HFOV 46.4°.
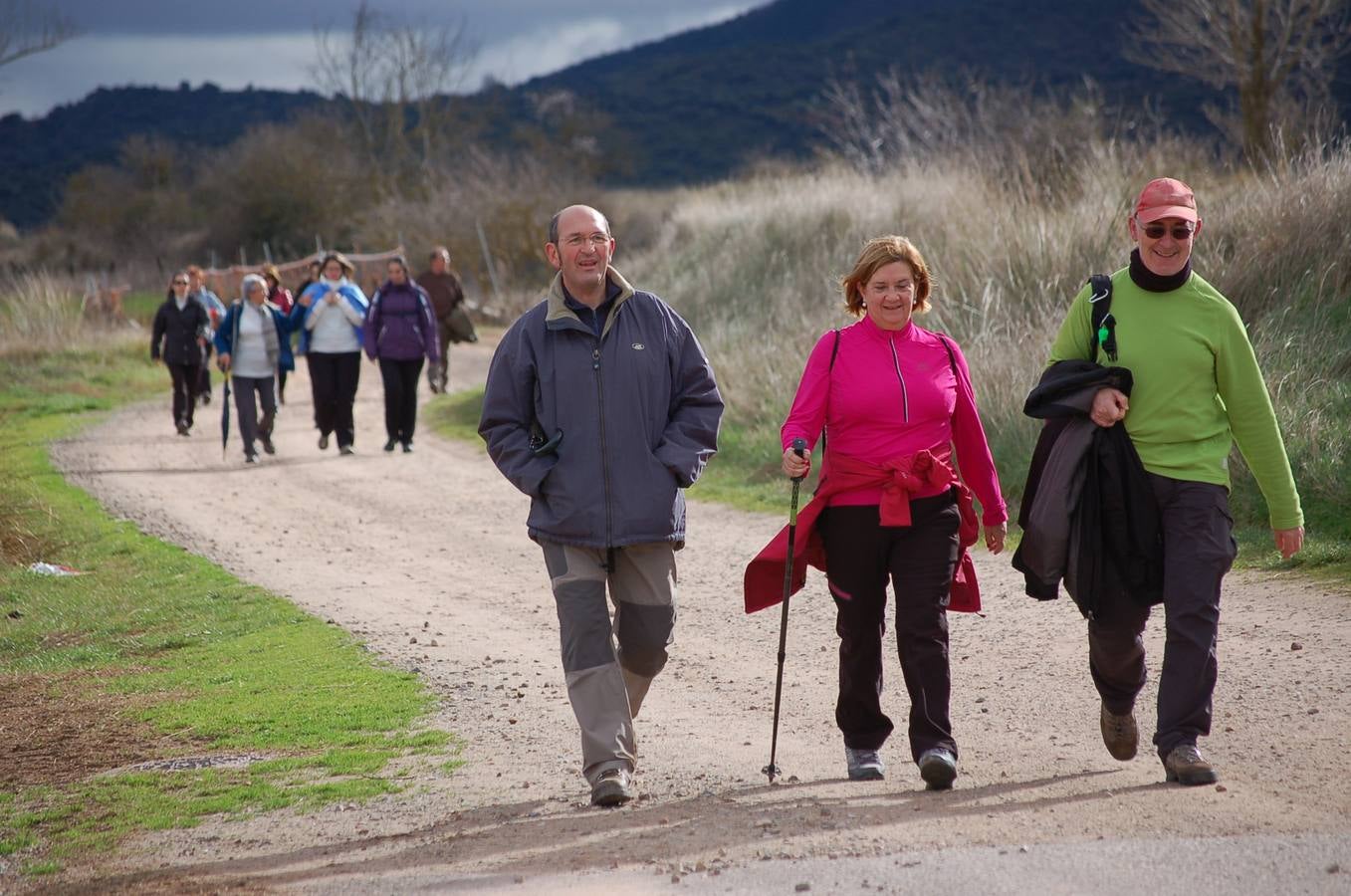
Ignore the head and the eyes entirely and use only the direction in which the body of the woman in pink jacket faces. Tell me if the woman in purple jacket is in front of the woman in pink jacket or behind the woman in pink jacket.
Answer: behind

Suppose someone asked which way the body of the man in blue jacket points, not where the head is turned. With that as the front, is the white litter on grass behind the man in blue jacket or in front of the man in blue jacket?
behind

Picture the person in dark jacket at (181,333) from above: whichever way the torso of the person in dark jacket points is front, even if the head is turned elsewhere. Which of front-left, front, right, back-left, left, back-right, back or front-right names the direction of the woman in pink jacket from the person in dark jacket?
front

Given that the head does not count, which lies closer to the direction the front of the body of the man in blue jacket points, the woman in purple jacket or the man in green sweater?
the man in green sweater

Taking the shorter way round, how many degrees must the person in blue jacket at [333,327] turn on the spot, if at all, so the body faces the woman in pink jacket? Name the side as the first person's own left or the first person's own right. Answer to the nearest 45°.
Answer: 0° — they already face them

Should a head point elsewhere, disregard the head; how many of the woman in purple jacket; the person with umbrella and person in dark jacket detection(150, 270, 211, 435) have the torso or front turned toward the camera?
3

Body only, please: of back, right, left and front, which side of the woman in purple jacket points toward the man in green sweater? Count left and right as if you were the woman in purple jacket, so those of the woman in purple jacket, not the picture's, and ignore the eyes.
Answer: front

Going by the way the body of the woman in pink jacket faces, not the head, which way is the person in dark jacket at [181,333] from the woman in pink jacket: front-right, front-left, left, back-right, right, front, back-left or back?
back-right

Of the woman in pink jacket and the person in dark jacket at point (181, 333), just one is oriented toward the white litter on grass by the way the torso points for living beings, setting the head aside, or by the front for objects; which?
the person in dark jacket

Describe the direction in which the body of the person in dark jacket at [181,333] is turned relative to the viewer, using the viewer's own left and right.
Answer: facing the viewer

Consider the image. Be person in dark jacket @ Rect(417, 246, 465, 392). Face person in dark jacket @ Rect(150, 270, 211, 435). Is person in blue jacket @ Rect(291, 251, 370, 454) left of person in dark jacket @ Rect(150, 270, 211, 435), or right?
left

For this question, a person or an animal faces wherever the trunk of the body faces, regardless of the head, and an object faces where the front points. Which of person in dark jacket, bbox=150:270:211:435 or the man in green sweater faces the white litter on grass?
the person in dark jacket

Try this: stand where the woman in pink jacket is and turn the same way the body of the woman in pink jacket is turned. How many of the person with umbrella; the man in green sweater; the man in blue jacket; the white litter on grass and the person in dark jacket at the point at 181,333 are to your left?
1

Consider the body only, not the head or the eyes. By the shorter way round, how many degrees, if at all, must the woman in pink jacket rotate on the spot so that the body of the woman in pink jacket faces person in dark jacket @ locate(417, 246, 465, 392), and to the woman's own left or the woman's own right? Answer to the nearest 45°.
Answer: approximately 180°

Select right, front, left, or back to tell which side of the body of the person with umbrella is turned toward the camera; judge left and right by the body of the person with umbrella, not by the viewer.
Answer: front
